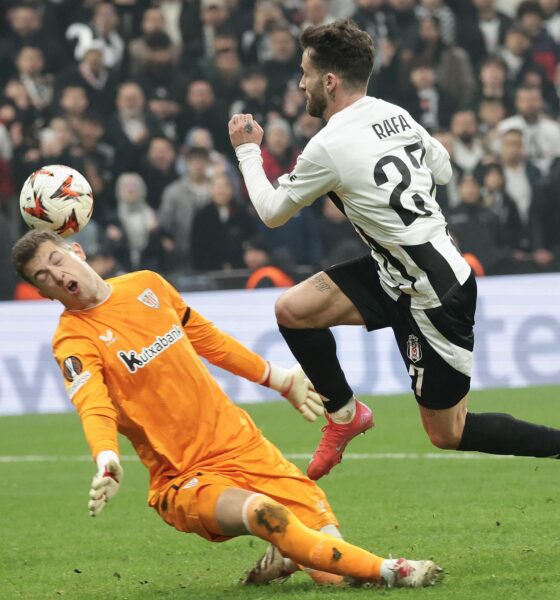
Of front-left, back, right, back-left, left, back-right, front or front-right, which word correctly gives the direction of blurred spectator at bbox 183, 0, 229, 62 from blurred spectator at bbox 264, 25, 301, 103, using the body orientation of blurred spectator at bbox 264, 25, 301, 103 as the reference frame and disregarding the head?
back-right

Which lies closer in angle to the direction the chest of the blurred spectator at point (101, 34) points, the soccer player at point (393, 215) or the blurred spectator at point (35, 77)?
the soccer player

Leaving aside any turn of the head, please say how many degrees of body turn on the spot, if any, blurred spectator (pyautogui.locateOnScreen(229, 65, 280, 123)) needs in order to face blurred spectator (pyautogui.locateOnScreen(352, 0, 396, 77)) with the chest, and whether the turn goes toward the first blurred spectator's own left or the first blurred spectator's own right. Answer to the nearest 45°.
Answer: approximately 90° to the first blurred spectator's own left

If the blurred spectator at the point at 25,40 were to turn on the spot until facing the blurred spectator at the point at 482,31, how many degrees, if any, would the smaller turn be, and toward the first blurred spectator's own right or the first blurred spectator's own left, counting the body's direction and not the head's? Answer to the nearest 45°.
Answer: approximately 90° to the first blurred spectator's own left

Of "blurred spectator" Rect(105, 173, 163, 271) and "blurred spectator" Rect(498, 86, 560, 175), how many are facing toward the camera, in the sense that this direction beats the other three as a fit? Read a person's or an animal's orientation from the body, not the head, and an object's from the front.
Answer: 2

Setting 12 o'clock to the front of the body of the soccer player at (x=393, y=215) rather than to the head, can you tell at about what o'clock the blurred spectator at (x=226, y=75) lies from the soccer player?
The blurred spectator is roughly at 1 o'clock from the soccer player.

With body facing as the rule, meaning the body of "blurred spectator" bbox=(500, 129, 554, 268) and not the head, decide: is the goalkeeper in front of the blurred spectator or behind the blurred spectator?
in front

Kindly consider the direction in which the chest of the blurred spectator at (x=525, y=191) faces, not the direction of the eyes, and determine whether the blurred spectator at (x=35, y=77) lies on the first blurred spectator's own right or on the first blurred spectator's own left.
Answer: on the first blurred spectator's own right

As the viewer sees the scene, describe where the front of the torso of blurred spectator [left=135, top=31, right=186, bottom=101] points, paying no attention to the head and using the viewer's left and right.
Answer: facing the viewer

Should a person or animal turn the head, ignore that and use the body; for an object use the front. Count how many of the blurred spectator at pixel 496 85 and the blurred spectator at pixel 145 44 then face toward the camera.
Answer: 2

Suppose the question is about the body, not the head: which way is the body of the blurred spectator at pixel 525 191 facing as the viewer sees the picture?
toward the camera
